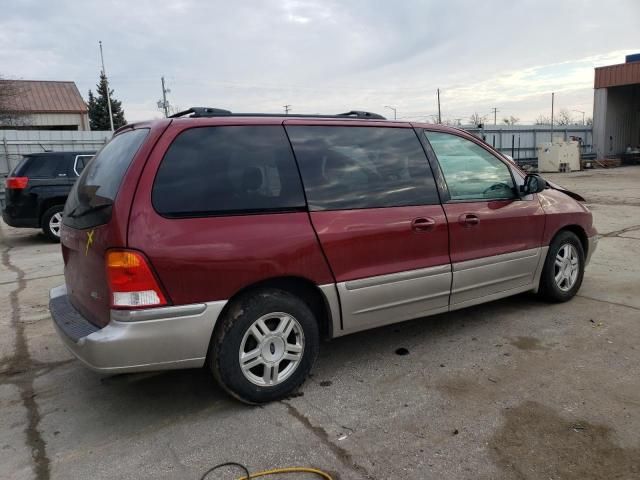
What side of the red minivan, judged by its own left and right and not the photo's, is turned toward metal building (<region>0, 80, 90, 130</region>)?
left

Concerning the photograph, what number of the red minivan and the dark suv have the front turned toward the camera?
0

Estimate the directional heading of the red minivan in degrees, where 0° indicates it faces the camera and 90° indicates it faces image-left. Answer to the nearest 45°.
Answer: approximately 225°

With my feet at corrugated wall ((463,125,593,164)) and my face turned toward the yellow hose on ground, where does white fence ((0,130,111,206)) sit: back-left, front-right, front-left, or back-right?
front-right

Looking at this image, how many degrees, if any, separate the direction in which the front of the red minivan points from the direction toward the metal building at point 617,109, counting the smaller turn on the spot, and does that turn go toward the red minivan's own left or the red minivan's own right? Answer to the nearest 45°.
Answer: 0° — it already faces it

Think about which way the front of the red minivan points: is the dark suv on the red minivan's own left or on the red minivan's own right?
on the red minivan's own left

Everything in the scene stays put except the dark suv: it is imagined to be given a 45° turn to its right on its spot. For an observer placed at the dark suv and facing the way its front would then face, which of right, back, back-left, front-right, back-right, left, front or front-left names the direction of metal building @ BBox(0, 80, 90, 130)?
left

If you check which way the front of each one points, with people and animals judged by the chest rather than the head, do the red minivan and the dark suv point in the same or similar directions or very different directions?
same or similar directions

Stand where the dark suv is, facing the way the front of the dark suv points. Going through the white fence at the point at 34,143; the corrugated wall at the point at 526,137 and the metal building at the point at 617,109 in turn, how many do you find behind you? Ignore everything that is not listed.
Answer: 0

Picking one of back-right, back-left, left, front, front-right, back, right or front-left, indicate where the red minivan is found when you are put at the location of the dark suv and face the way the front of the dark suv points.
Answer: back-right

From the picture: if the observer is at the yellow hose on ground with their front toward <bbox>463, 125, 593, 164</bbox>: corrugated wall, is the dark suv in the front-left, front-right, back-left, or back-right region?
front-left

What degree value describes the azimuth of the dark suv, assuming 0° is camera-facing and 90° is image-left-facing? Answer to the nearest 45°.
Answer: approximately 225°
